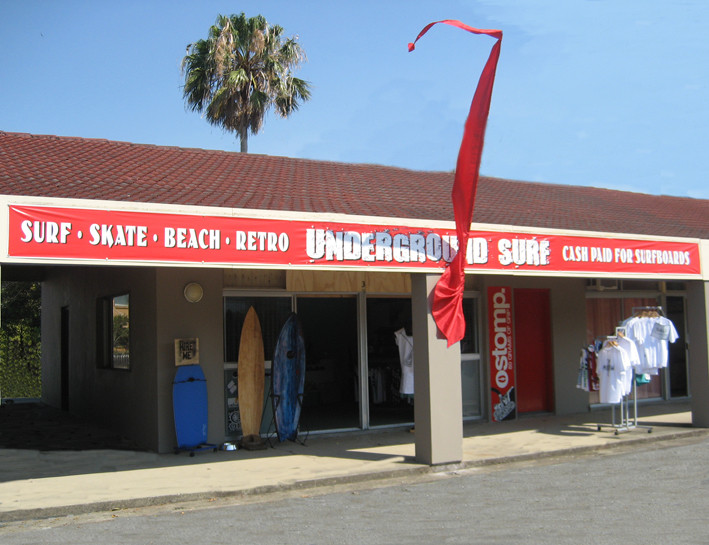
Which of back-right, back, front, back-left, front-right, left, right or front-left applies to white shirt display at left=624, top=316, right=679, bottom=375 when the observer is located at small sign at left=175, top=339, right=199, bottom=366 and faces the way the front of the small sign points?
left

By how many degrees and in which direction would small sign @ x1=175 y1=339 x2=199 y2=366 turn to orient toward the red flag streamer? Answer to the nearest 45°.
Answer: approximately 45° to its left

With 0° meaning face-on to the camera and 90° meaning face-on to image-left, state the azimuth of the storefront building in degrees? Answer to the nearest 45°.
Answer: approximately 315°

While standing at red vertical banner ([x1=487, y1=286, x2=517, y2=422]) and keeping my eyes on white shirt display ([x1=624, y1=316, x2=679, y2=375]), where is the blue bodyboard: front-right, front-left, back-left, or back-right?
back-right

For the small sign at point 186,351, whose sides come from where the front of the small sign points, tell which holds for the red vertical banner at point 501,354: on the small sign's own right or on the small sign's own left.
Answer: on the small sign's own left

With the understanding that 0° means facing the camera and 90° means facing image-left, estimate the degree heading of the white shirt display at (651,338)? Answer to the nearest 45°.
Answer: approximately 0°

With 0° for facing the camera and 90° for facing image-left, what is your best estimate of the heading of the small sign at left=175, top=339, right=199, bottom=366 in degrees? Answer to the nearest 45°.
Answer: approximately 0°

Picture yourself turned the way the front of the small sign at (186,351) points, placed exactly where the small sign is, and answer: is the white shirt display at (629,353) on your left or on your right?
on your left

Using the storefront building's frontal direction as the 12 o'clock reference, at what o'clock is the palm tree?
The palm tree is roughly at 7 o'clock from the storefront building.

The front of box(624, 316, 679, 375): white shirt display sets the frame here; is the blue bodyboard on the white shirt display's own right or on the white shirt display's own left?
on the white shirt display's own right

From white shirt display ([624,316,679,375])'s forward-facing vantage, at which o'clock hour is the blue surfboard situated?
The blue surfboard is roughly at 2 o'clock from the white shirt display.
